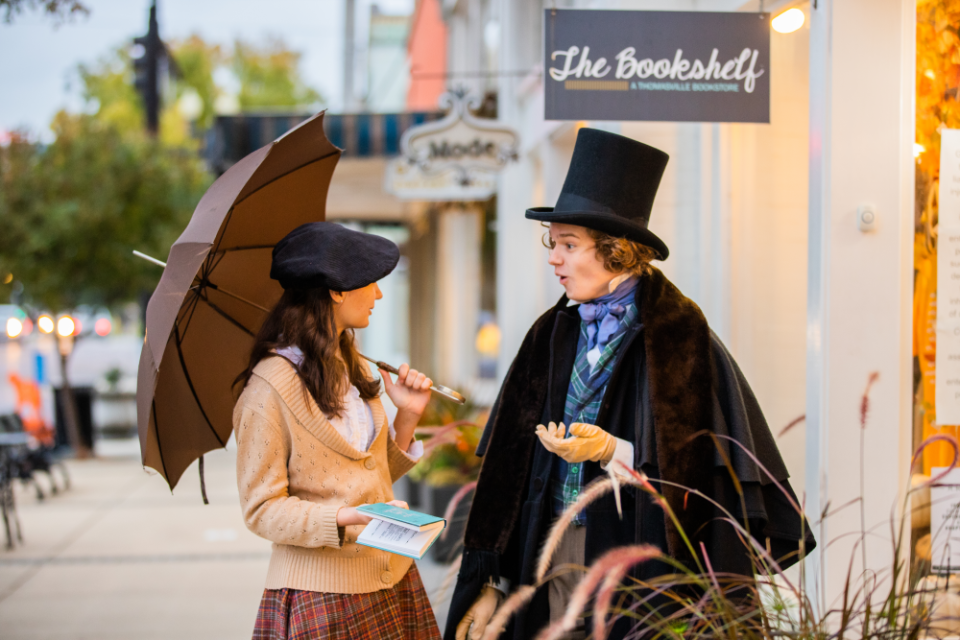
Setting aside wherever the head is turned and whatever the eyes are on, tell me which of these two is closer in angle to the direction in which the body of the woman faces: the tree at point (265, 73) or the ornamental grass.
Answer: the ornamental grass

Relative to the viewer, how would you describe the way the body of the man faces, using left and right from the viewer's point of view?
facing the viewer and to the left of the viewer

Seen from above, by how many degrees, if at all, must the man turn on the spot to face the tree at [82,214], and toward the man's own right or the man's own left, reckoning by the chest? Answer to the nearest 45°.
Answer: approximately 90° to the man's own right

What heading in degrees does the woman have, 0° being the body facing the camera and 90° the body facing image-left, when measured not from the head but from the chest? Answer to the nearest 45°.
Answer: approximately 315°

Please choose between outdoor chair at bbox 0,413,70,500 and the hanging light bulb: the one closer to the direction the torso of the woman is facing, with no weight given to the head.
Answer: the hanging light bulb

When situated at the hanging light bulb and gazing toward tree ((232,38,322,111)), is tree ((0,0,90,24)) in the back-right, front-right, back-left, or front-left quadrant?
front-left

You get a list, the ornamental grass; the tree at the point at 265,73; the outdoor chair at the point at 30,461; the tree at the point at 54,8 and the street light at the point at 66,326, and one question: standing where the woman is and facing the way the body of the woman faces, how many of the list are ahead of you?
1

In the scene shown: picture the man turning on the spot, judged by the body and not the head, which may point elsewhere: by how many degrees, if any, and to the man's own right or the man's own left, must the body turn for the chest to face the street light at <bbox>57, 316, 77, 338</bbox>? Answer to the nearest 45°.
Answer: approximately 90° to the man's own right

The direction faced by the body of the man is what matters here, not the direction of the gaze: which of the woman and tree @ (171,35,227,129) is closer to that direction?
the woman

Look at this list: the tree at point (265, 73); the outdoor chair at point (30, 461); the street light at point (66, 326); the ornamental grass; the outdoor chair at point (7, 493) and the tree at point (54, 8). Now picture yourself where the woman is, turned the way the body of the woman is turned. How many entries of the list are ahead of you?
1

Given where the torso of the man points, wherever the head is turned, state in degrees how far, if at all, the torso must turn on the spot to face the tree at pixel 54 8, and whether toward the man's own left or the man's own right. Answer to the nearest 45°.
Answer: approximately 90° to the man's own right

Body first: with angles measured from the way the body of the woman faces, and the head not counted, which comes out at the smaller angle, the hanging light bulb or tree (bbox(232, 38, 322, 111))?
the hanging light bulb

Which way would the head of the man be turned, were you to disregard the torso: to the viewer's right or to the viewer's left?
to the viewer's left

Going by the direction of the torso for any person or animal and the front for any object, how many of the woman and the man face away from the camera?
0

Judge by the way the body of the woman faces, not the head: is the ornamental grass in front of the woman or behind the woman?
in front

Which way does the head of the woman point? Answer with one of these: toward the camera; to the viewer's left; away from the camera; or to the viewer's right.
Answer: to the viewer's right

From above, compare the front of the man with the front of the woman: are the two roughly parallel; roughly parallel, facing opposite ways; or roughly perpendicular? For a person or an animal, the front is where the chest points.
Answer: roughly perpendicular

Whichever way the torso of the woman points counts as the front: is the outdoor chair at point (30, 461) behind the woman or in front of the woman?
behind
